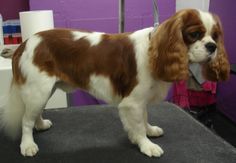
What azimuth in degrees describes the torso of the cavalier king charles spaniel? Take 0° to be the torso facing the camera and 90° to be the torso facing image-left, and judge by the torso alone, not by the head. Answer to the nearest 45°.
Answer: approximately 270°
